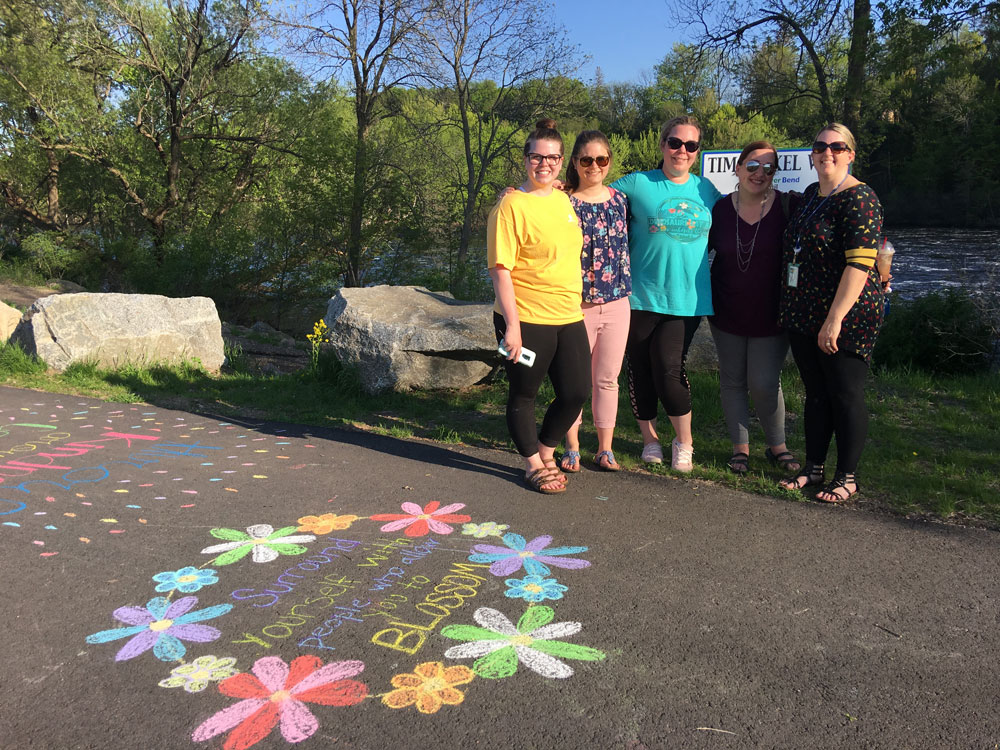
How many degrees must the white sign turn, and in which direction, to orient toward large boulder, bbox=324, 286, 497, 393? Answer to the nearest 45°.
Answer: approximately 90° to its right

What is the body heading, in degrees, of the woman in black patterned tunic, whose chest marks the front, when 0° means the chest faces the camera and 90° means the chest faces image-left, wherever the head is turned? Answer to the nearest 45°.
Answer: approximately 45°

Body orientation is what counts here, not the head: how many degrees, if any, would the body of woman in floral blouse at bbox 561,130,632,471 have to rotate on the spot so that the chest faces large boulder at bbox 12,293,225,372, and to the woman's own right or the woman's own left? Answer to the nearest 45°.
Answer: approximately 135° to the woman's own right

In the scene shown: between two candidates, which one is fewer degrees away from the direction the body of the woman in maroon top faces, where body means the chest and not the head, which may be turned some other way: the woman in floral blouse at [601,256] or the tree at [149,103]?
the woman in floral blouse

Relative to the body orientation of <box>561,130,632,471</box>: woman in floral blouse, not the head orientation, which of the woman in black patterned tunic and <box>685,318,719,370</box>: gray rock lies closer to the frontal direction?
the woman in black patterned tunic

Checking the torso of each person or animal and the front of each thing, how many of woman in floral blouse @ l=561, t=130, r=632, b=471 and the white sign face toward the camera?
2

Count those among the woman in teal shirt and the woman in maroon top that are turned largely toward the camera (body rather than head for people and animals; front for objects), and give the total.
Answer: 2

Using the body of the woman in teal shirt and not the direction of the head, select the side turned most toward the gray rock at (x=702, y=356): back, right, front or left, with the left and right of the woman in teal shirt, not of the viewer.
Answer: back
